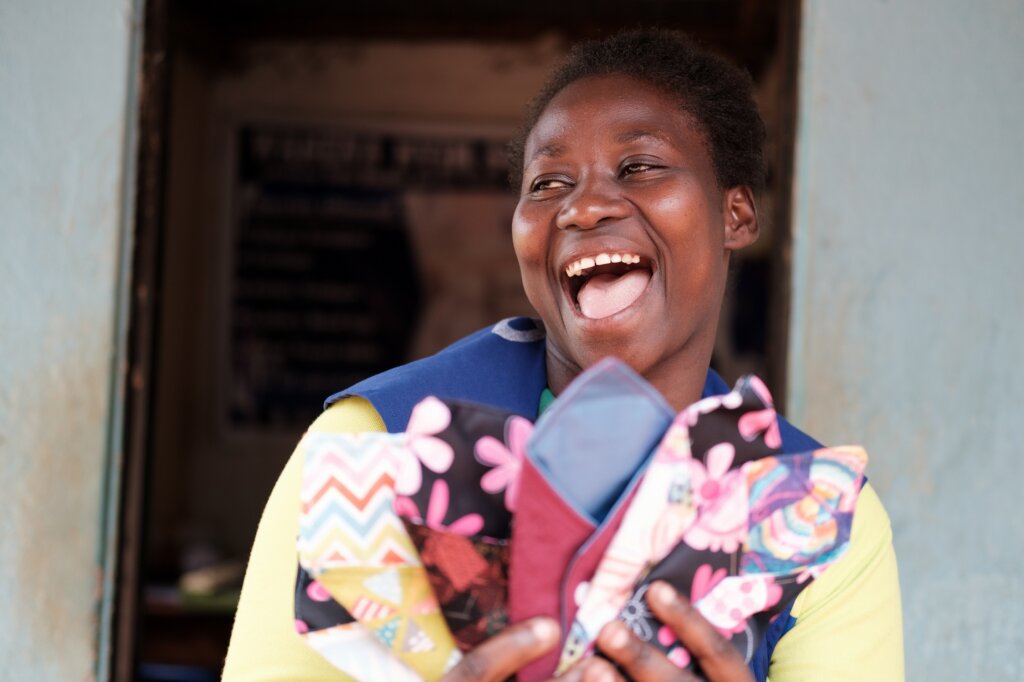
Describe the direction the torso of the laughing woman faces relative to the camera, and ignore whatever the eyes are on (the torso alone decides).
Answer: toward the camera

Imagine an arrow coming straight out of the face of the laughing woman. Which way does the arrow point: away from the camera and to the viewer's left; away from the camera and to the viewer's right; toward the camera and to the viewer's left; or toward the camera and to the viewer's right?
toward the camera and to the viewer's left
